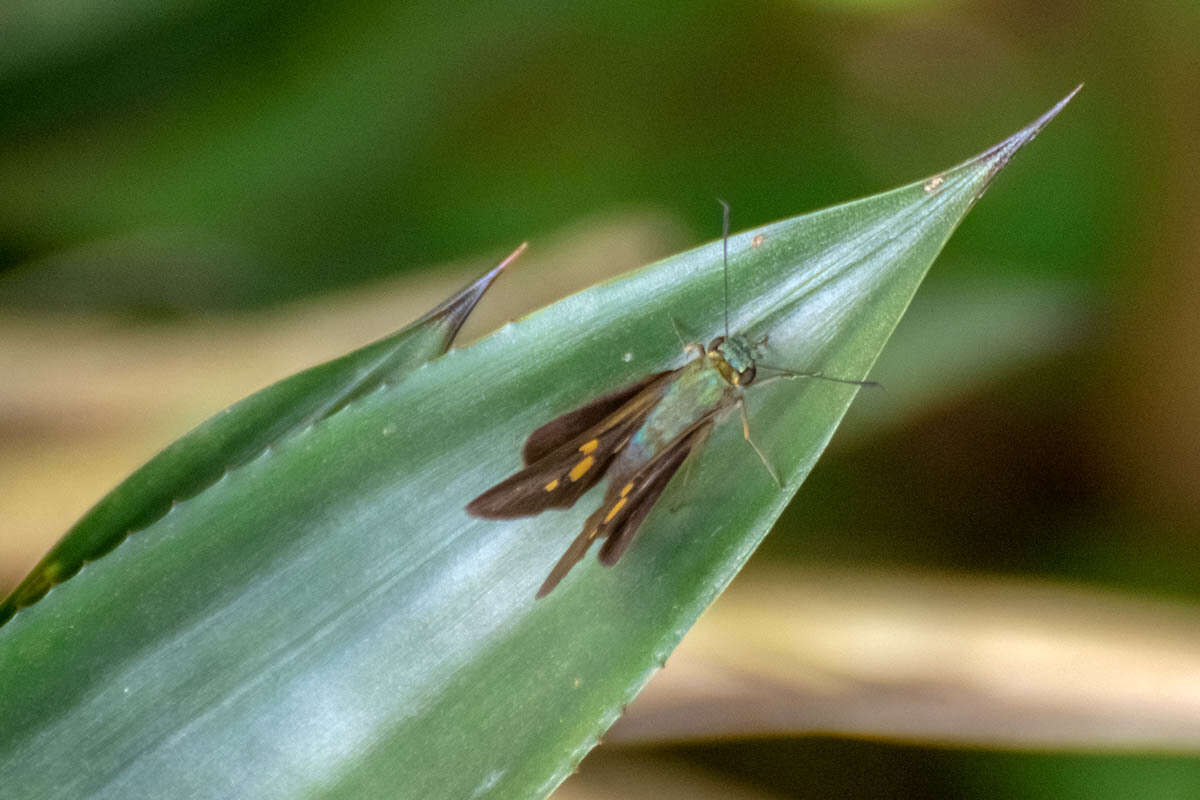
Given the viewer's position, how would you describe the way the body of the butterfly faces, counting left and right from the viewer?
facing away from the viewer and to the right of the viewer
